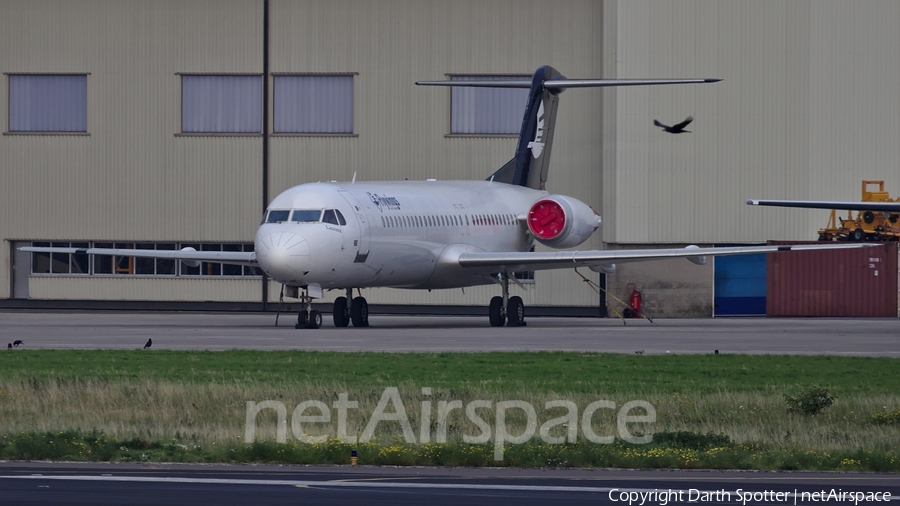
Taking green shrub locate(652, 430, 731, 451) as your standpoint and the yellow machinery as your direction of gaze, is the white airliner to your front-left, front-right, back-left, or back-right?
front-left

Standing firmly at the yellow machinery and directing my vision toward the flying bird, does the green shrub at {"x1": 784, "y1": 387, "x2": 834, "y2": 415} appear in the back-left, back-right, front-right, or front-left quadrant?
front-left

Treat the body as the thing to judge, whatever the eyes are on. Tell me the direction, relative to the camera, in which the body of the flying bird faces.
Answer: to the viewer's left

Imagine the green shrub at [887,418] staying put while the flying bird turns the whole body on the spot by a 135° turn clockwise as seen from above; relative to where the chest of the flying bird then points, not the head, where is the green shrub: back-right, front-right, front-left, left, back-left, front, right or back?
back-right

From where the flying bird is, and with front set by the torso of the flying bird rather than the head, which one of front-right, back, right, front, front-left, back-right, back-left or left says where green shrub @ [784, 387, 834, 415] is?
left

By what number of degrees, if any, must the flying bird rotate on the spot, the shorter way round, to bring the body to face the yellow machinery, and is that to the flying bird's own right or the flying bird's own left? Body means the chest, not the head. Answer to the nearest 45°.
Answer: approximately 135° to the flying bird's own right

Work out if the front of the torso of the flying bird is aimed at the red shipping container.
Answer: no

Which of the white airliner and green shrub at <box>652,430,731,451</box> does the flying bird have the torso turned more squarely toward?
the white airliner

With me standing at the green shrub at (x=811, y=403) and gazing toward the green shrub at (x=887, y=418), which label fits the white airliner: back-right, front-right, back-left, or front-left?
back-left
